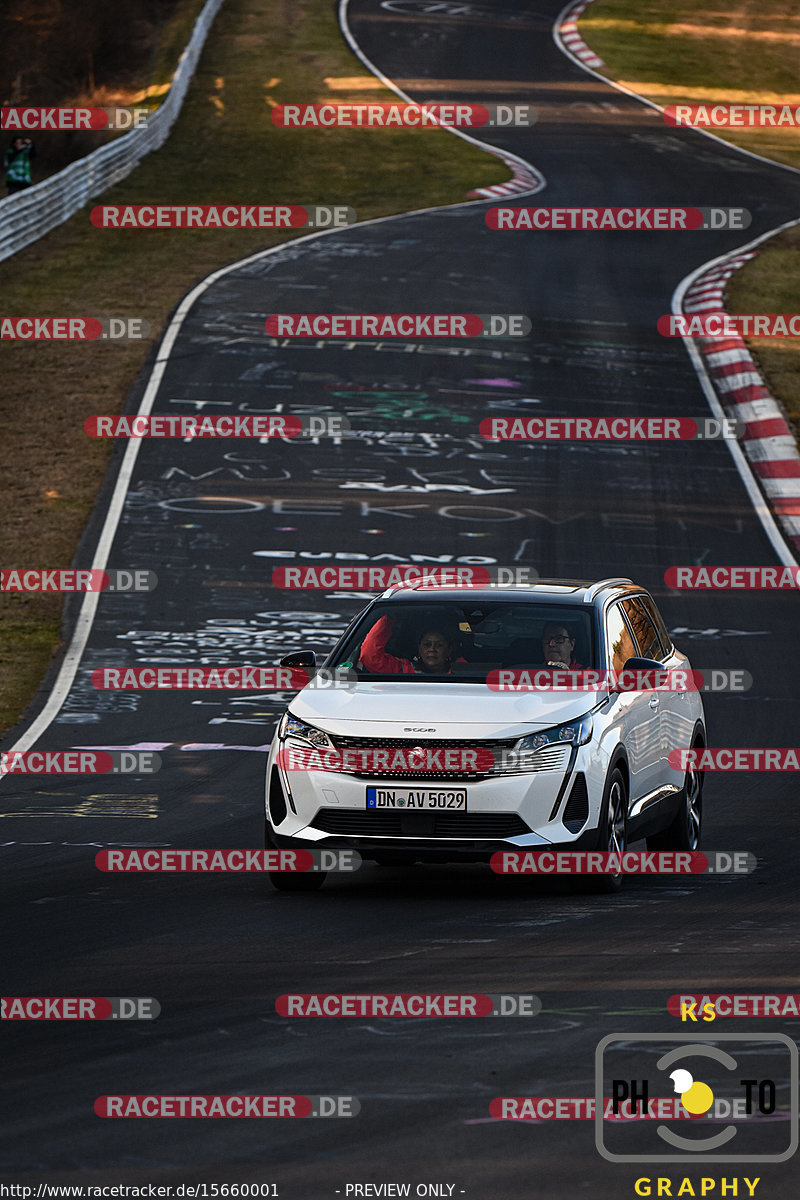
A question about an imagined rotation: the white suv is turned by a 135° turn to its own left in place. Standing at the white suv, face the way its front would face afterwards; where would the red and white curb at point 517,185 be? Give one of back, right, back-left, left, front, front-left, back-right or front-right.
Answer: left

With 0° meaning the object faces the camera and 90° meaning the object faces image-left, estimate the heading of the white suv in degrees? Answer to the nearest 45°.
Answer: approximately 45°

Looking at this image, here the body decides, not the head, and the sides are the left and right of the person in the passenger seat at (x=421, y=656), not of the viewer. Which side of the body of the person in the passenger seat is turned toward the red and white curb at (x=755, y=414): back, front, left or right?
back

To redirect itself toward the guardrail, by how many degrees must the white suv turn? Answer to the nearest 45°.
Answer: approximately 135° to its right

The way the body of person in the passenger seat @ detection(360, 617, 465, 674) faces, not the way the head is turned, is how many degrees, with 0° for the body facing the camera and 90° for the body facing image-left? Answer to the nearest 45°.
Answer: approximately 0°

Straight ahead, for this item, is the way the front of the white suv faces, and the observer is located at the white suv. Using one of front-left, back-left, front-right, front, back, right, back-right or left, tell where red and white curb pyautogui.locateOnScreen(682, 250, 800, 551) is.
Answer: back-right
